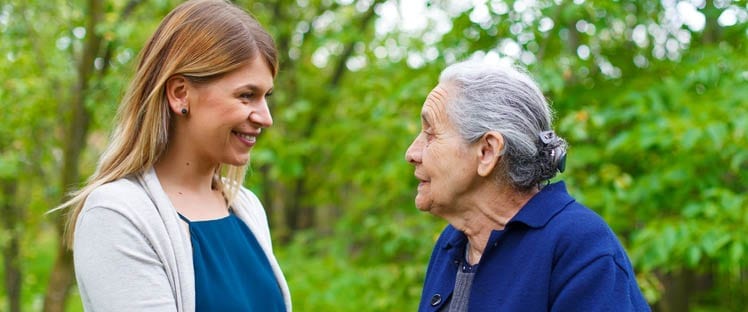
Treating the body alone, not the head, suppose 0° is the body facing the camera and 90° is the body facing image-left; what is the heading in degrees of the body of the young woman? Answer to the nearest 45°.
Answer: approximately 315°

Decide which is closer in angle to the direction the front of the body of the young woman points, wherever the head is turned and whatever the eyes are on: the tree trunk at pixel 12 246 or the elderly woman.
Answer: the elderly woman

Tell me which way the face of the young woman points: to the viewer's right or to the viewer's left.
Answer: to the viewer's right

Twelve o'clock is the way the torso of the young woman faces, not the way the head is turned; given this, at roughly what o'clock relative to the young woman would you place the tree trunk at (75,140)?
The tree trunk is roughly at 7 o'clock from the young woman.

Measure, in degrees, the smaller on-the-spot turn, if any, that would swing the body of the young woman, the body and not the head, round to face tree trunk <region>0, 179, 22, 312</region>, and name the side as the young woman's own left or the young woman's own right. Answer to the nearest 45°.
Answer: approximately 135° to the young woman's own left

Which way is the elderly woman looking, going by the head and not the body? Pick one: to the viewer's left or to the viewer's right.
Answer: to the viewer's left

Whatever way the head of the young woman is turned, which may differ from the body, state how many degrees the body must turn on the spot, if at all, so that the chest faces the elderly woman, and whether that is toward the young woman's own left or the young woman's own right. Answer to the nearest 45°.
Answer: approximately 45° to the young woman's own left

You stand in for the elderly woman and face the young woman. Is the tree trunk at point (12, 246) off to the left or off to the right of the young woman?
right
